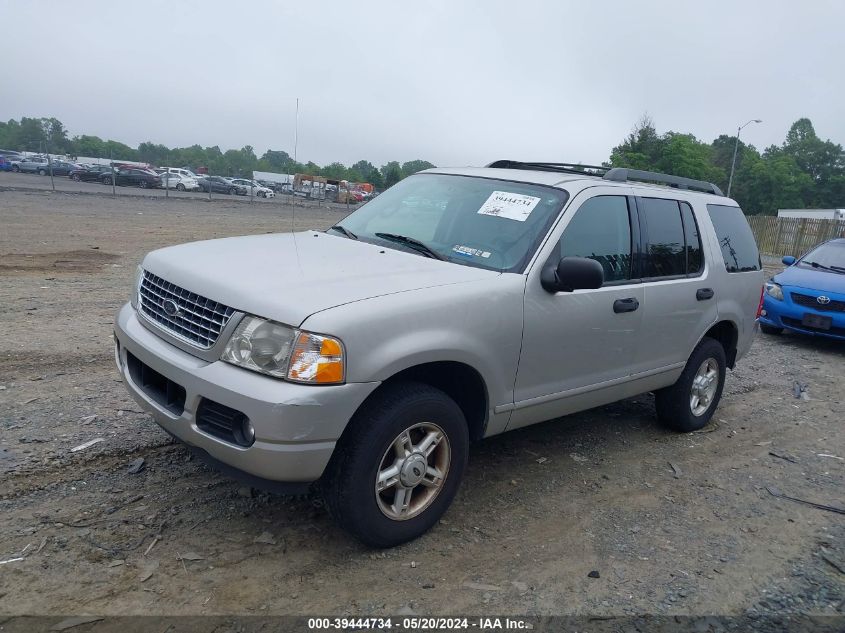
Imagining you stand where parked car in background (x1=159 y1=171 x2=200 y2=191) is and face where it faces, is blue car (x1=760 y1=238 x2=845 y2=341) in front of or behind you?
in front

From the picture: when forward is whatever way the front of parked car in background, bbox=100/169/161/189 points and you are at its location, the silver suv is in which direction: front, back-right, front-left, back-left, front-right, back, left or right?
left

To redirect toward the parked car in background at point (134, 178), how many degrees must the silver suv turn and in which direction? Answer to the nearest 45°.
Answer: approximately 90° to its right

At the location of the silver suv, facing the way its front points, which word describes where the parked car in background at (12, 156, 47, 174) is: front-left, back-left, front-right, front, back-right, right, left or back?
right

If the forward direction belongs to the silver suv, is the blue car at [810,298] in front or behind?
behind

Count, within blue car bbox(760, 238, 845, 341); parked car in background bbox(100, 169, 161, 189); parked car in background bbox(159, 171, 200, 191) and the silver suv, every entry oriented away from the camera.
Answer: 0

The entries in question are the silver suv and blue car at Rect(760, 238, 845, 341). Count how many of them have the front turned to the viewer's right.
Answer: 0

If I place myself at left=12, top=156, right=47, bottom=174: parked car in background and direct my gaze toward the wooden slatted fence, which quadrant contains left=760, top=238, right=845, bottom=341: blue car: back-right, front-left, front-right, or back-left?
front-right

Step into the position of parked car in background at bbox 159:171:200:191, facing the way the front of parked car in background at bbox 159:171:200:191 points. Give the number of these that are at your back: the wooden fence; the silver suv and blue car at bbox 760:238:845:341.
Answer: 0

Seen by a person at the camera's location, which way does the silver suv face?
facing the viewer and to the left of the viewer

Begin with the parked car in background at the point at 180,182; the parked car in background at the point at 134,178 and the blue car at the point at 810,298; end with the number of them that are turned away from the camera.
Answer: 0

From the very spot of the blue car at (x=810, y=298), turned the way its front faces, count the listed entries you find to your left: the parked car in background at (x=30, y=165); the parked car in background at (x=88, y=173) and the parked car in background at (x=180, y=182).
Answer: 0

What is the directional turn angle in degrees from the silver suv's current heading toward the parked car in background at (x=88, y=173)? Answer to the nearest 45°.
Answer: approximately 90° to its right

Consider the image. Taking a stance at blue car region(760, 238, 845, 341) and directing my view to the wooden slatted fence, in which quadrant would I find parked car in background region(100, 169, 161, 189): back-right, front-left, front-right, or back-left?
front-left
